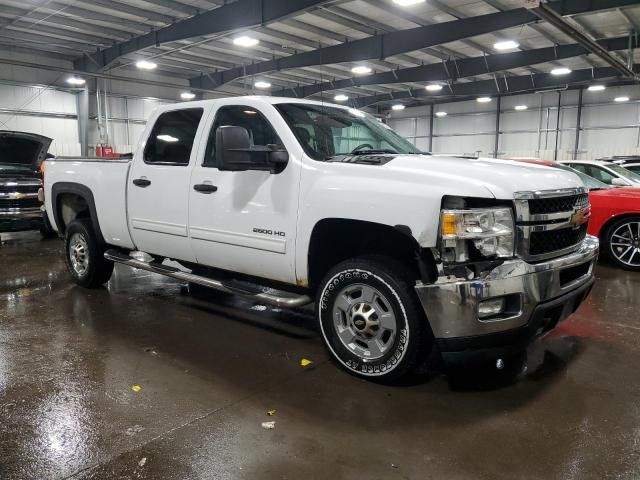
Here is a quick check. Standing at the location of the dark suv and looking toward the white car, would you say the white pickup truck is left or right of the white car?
right

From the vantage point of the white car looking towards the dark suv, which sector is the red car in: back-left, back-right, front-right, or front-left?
front-left

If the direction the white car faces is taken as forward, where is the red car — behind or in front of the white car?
in front

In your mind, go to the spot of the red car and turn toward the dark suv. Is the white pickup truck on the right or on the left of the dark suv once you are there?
left

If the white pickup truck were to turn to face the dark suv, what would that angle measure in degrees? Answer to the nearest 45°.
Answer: approximately 180°

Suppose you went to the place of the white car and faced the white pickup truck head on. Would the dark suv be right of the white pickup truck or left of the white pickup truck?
right

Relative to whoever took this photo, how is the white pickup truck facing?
facing the viewer and to the right of the viewer
